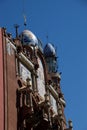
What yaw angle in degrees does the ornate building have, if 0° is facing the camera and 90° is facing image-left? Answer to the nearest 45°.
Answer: approximately 315°
